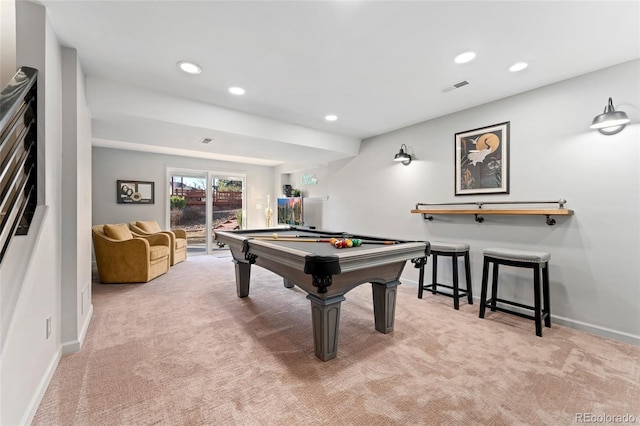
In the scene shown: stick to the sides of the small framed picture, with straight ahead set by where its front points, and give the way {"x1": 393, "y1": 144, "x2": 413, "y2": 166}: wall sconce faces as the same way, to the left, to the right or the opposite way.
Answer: to the right

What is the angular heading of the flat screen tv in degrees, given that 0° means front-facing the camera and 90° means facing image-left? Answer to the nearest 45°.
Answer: approximately 45°

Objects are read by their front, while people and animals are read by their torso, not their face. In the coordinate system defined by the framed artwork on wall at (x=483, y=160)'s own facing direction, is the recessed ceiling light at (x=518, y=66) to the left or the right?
on its left

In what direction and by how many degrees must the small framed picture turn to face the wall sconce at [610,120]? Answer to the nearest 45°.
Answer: approximately 45° to its left

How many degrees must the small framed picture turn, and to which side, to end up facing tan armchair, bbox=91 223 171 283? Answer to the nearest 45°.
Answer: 0° — it already faces it

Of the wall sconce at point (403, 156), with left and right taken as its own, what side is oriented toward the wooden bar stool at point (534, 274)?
left

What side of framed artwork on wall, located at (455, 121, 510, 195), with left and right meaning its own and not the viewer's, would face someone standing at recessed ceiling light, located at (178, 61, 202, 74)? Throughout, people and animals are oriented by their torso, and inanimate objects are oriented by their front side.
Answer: front

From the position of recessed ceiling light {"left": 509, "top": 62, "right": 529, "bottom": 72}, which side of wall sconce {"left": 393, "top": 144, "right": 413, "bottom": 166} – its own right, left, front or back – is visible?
left

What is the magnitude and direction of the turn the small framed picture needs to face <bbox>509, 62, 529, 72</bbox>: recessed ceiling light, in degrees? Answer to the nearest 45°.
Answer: approximately 45° to its left

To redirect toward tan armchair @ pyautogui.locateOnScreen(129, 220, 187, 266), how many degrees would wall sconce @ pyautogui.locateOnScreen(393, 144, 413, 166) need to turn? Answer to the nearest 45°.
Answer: approximately 45° to its right
